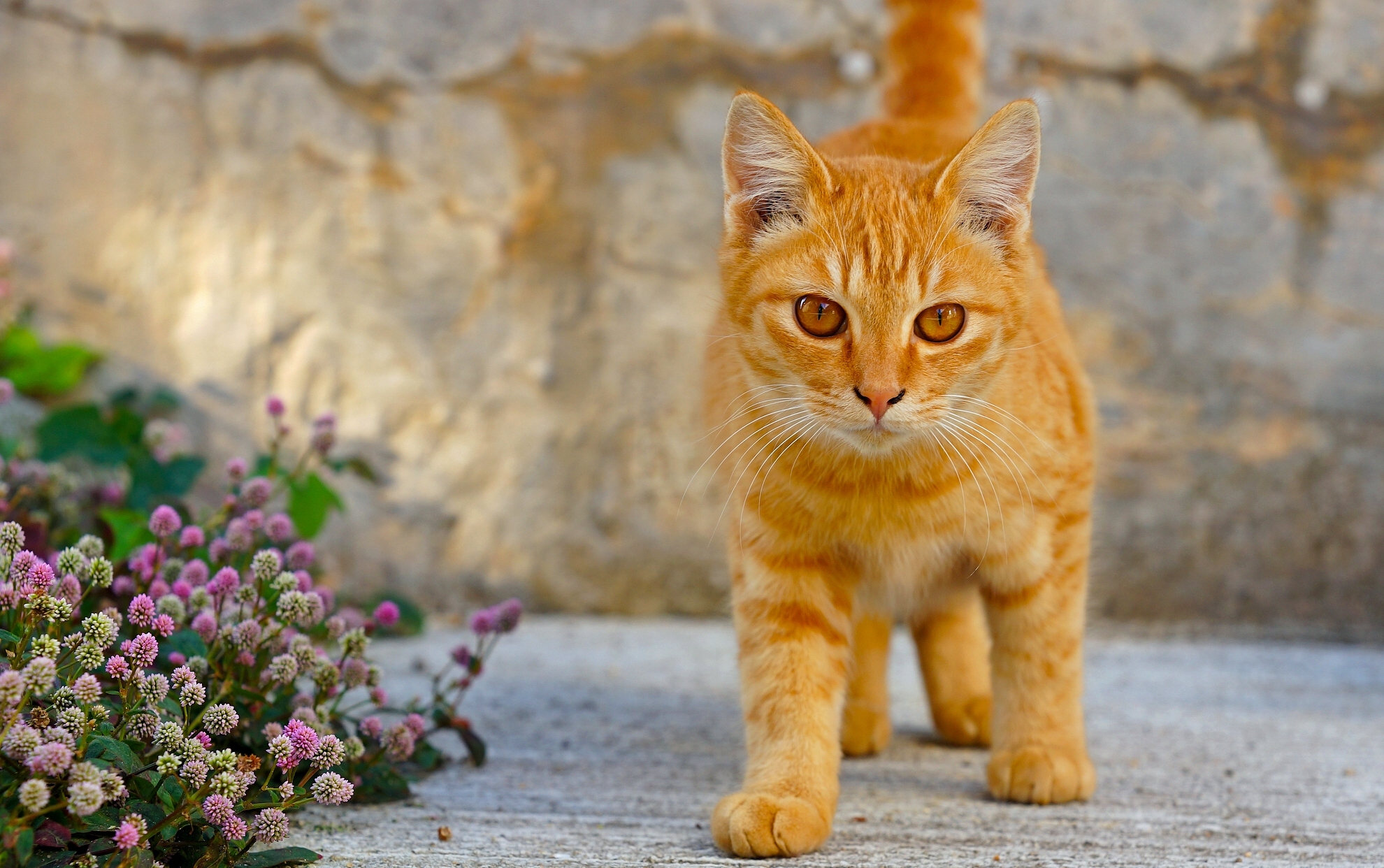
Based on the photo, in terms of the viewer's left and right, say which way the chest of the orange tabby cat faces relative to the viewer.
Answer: facing the viewer

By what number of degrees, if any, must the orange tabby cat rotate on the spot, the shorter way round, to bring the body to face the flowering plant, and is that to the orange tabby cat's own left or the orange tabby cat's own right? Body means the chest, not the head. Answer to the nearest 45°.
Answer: approximately 45° to the orange tabby cat's own right
